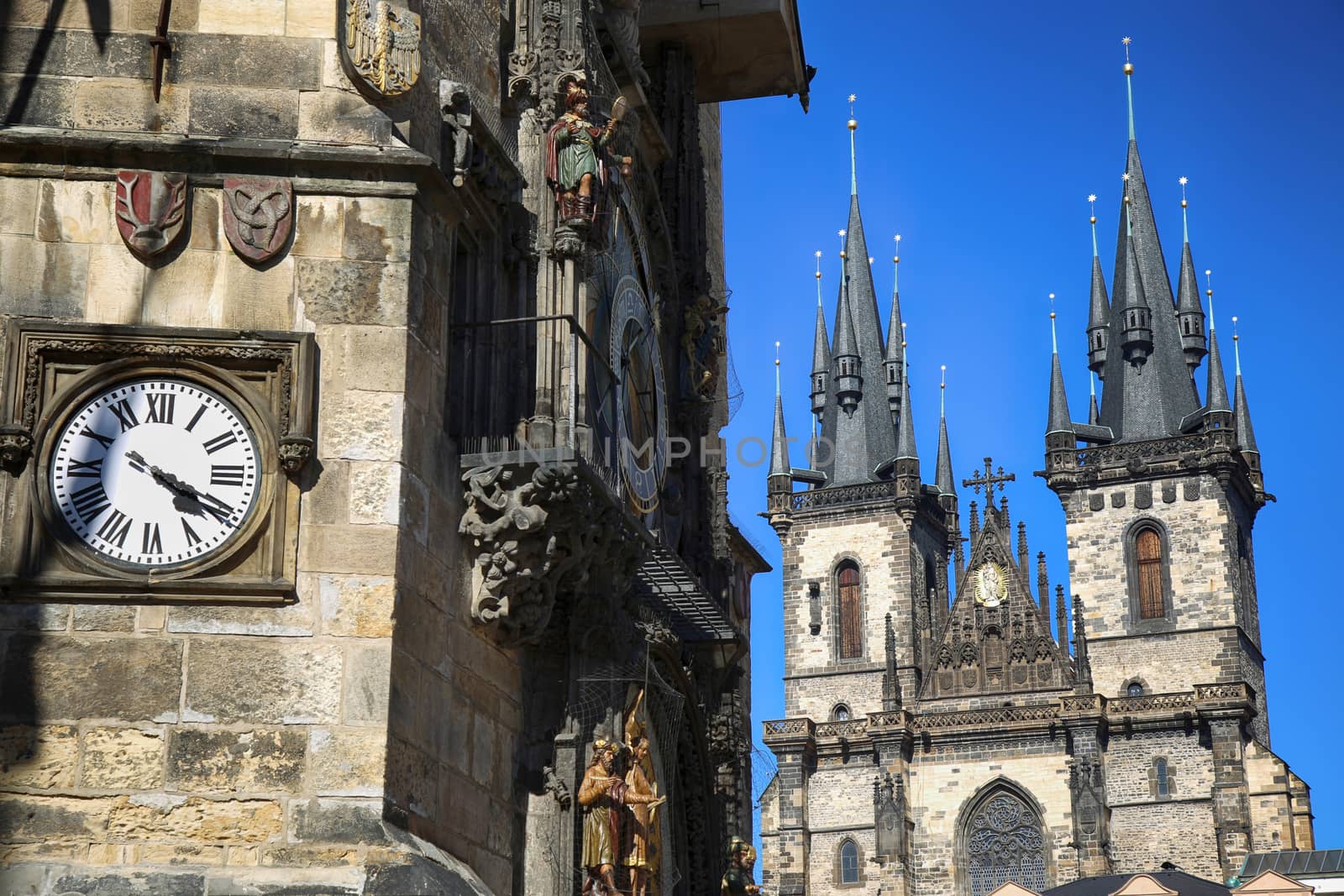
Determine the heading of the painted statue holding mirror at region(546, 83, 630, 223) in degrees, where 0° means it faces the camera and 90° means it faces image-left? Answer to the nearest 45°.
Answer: approximately 315°
